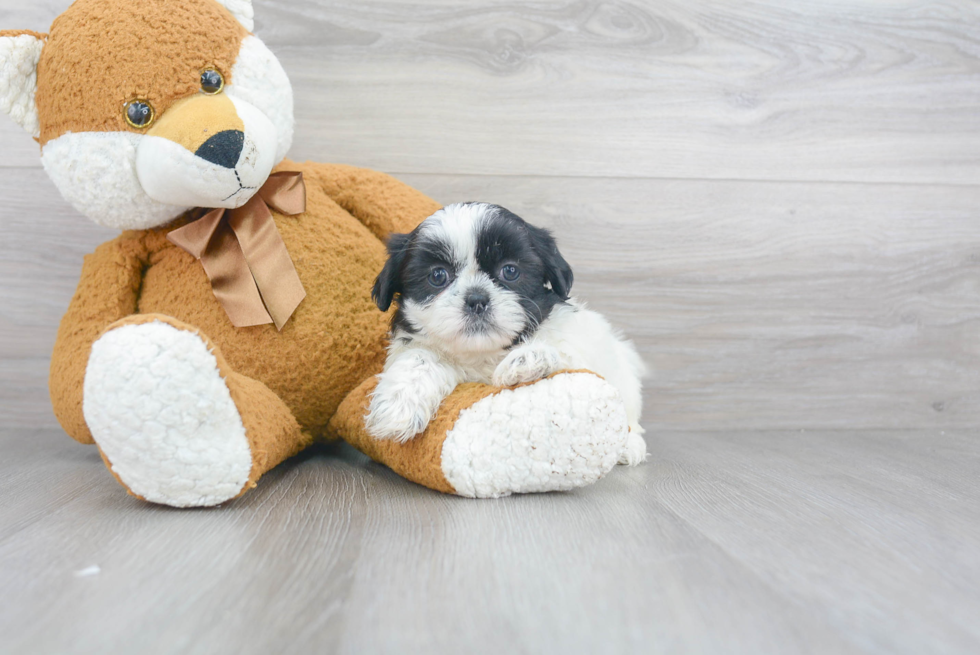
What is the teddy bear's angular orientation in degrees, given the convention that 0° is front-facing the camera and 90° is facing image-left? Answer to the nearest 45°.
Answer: approximately 0°

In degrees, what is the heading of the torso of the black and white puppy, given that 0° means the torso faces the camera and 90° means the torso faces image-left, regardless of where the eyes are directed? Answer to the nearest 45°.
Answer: approximately 45°
